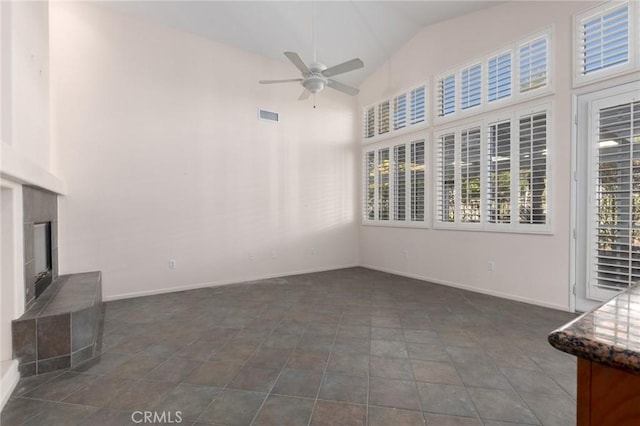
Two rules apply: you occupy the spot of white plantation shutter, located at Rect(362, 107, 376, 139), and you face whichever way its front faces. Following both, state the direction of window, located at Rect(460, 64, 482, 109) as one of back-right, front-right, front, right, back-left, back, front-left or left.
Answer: left

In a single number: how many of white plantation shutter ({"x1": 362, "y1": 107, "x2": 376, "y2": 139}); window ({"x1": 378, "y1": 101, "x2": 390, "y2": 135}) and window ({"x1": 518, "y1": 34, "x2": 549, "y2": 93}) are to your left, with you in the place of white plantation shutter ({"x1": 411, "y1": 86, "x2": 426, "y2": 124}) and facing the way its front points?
1

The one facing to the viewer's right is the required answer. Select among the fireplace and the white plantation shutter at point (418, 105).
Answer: the fireplace

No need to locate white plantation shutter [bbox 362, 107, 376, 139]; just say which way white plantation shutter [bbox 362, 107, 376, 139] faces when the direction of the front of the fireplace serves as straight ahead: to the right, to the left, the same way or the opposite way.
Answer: the opposite way

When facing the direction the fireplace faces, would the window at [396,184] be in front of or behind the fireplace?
in front

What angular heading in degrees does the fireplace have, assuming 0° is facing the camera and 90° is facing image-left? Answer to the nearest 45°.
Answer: approximately 270°

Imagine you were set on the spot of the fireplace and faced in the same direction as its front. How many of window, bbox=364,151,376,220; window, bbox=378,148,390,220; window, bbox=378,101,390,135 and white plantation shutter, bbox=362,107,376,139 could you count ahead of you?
4

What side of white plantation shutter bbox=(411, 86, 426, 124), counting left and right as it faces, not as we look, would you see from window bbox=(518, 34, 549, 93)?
left

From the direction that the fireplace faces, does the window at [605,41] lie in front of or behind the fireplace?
in front

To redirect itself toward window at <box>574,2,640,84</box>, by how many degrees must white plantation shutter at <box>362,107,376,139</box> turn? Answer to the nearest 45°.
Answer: approximately 90° to its left

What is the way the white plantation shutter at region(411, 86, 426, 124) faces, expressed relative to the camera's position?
facing the viewer and to the left of the viewer

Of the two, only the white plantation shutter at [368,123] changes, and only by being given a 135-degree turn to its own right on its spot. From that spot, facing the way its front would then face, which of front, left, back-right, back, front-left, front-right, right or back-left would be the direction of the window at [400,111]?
back-right

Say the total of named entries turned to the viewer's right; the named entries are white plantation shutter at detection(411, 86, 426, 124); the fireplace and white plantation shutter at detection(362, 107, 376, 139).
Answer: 1

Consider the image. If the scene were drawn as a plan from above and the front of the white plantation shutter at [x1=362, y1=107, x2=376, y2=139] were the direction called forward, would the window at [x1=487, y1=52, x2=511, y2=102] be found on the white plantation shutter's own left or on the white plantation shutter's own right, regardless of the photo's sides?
on the white plantation shutter's own left
